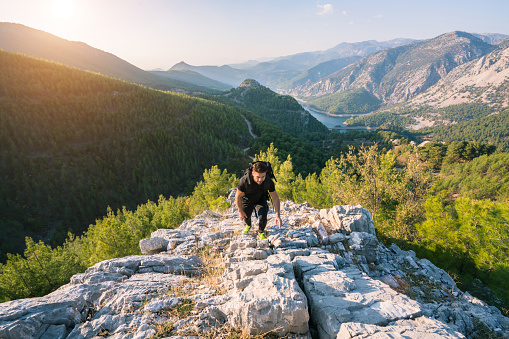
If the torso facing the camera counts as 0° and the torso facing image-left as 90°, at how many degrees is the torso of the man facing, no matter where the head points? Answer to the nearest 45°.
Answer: approximately 0°

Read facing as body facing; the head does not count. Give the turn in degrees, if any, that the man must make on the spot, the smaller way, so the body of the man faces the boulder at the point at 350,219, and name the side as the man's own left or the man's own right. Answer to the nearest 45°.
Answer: approximately 135° to the man's own left

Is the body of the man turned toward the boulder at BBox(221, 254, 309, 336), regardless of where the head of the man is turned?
yes
